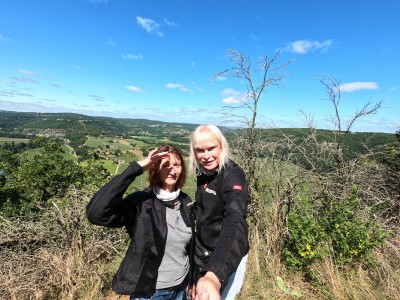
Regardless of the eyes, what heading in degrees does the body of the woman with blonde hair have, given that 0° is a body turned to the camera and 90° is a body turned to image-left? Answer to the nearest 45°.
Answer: approximately 45°

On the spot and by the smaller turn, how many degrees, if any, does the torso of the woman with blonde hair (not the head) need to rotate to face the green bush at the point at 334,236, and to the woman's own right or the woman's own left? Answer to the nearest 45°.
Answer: approximately 180°
